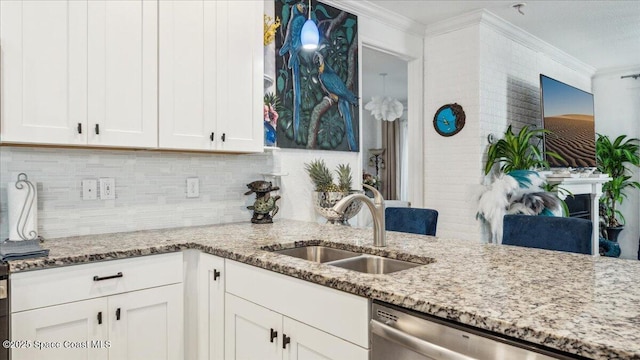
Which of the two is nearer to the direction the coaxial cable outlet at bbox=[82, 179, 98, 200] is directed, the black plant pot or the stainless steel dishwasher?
the stainless steel dishwasher

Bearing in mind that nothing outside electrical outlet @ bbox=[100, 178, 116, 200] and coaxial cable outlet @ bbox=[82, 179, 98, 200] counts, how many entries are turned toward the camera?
2

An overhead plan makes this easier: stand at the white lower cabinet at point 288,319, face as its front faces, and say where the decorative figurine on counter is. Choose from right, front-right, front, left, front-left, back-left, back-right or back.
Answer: back-right

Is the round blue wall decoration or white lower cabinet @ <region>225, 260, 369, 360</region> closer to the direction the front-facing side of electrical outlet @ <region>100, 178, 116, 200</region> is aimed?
the white lower cabinet

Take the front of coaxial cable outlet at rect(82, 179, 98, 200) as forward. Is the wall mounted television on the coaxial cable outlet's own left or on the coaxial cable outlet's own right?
on the coaxial cable outlet's own left

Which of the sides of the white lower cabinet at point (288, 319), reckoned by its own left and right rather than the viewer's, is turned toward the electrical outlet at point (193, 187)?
right

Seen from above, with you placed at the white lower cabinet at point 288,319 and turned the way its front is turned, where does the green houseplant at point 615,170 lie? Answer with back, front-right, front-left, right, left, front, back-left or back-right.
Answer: back
